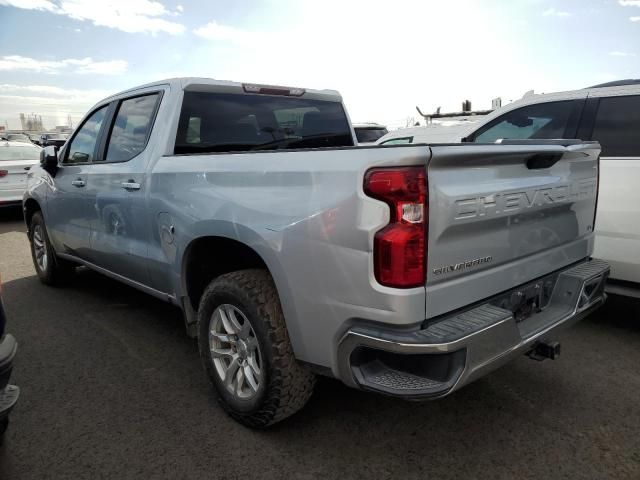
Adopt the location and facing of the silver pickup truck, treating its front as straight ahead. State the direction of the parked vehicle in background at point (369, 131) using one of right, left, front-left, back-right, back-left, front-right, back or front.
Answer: front-right

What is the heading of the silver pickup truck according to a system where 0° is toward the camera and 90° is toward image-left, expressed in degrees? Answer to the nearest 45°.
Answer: approximately 135°

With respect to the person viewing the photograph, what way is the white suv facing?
facing to the left of the viewer

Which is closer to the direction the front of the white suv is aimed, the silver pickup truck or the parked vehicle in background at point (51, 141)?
the parked vehicle in background

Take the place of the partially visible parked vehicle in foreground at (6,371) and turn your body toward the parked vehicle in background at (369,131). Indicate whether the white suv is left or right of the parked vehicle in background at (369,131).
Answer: right

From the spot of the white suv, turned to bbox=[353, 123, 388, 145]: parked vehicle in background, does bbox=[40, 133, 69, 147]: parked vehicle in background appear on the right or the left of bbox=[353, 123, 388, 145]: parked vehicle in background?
left

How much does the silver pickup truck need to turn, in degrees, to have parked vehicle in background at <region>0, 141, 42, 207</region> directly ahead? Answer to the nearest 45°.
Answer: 0° — it already faces it

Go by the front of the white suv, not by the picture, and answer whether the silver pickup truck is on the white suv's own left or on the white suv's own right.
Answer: on the white suv's own left

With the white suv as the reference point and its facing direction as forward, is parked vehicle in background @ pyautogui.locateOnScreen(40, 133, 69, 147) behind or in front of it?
in front
